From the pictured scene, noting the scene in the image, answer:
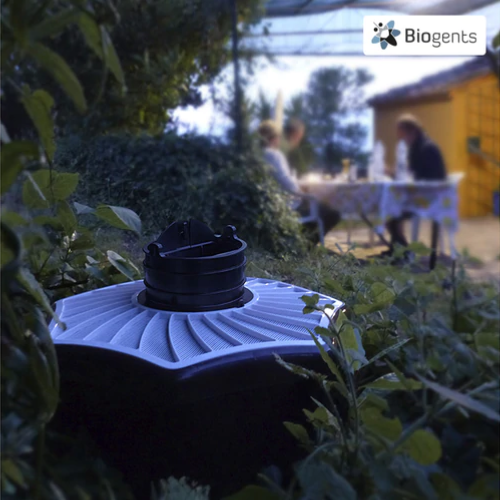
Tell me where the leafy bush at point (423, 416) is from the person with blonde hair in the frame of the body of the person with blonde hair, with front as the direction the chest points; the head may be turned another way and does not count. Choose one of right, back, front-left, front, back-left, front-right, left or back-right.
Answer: right

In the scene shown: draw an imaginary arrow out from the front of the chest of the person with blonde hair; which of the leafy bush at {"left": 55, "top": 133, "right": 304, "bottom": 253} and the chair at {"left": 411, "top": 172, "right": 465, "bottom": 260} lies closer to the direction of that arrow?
the chair

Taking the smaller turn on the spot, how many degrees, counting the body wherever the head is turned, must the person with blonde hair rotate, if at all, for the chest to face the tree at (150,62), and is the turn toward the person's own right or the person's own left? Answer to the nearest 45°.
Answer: approximately 135° to the person's own right

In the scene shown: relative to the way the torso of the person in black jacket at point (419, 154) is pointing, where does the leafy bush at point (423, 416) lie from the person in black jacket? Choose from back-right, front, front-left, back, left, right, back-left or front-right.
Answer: left

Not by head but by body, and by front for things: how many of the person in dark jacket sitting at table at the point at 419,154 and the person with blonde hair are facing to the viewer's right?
1

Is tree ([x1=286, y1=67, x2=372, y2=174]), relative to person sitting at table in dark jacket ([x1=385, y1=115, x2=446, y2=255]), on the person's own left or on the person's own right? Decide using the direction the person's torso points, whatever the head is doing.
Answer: on the person's own right

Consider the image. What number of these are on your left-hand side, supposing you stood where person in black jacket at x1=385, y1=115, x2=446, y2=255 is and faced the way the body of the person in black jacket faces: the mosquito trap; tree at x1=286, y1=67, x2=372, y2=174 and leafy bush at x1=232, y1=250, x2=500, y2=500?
2

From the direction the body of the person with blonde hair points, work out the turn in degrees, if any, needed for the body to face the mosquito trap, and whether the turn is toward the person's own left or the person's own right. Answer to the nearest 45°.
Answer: approximately 90° to the person's own right

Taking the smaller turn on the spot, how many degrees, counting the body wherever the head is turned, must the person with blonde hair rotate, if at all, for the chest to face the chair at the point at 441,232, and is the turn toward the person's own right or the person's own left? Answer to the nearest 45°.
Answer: approximately 45° to the person's own right

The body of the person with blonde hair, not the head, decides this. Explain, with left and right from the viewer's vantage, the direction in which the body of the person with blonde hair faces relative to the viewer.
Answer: facing to the right of the viewer

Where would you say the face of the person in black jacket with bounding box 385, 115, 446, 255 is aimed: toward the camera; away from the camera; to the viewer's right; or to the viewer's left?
to the viewer's left

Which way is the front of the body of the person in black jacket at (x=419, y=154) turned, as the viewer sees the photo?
to the viewer's left

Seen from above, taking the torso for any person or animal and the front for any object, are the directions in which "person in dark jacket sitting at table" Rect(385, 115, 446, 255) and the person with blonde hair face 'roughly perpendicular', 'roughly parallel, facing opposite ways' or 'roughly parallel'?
roughly parallel, facing opposite ways
